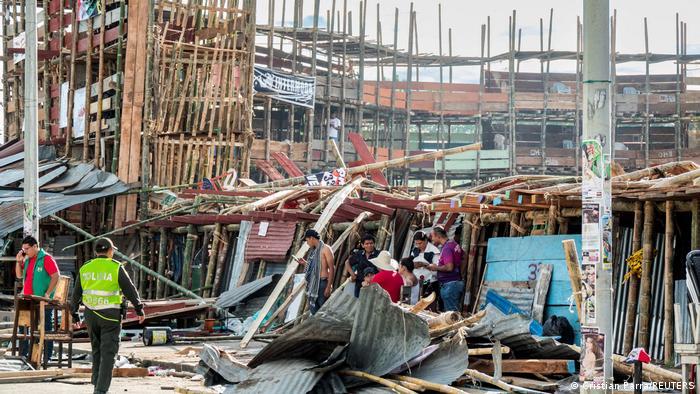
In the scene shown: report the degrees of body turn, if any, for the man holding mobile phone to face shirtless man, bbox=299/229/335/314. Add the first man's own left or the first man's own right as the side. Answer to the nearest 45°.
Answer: approximately 135° to the first man's own left

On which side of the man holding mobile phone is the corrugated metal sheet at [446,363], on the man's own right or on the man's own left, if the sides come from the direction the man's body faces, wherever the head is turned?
on the man's own left

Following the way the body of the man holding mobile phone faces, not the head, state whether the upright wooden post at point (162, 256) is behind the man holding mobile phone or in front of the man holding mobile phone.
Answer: behind

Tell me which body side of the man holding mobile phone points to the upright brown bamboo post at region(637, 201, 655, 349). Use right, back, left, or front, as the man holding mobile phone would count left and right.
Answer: left

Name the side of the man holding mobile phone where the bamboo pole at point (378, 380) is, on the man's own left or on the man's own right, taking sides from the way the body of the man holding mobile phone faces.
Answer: on the man's own left

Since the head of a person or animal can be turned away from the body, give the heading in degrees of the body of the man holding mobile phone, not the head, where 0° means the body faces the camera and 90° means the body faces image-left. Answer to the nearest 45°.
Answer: approximately 45°

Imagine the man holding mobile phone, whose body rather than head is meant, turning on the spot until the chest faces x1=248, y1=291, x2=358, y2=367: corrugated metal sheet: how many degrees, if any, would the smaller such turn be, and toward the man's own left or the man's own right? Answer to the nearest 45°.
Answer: approximately 90° to the man's own left

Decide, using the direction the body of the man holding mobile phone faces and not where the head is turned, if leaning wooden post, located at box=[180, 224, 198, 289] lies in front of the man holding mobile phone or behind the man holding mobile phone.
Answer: behind

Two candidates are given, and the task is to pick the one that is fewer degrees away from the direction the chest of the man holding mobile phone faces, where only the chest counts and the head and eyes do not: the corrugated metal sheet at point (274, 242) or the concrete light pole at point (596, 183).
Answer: the concrete light pole

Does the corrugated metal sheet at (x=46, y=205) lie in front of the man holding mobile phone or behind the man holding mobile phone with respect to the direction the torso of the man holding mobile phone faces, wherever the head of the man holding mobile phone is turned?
behind

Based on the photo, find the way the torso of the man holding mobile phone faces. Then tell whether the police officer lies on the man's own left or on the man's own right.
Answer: on the man's own left

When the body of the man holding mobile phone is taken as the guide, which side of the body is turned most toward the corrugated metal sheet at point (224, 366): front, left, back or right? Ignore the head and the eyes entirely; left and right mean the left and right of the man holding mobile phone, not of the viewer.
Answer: left
